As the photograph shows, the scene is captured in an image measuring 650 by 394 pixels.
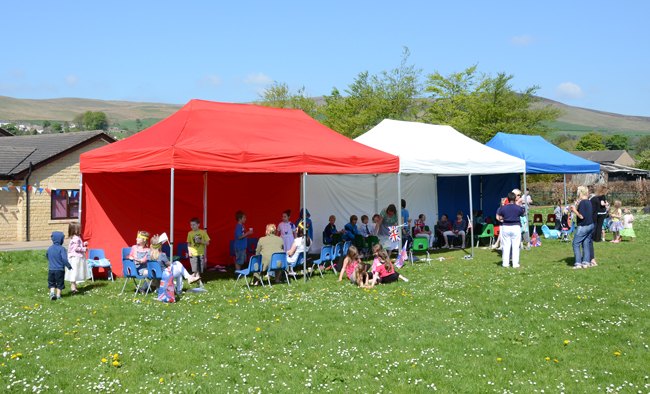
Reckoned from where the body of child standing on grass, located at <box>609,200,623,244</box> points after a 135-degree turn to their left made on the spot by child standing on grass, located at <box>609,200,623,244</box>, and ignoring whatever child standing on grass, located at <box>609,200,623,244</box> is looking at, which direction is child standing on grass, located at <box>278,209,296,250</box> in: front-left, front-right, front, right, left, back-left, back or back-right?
back-right

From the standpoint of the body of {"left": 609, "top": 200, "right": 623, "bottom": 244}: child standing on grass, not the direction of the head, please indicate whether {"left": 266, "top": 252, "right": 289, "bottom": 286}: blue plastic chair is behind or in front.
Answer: in front

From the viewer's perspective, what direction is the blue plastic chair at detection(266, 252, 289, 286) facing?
away from the camera

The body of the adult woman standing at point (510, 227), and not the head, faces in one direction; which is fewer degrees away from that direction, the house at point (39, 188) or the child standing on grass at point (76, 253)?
the house

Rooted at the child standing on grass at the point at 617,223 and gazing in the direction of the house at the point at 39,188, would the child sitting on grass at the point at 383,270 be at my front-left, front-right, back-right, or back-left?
front-left

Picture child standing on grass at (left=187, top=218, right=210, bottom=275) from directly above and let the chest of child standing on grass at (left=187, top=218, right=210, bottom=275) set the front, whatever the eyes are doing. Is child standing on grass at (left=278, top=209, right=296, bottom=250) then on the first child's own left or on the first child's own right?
on the first child's own left

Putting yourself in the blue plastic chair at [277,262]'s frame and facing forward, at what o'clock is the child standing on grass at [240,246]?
The child standing on grass is roughly at 11 o'clock from the blue plastic chair.

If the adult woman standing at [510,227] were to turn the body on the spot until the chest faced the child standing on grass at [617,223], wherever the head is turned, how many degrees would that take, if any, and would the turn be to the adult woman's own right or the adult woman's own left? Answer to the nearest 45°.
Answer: approximately 45° to the adult woman's own right

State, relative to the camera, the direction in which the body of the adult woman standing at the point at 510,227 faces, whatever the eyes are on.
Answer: away from the camera

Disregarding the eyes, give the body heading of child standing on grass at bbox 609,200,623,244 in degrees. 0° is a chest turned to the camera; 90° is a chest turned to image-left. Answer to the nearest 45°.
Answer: approximately 45°

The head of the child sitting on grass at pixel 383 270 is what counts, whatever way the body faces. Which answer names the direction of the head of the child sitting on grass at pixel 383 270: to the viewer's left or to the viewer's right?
to the viewer's left

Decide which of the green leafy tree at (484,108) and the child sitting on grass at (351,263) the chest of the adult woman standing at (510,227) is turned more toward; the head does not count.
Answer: the green leafy tree

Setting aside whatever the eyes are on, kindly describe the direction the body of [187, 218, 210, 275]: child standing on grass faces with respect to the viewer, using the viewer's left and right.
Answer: facing the viewer
